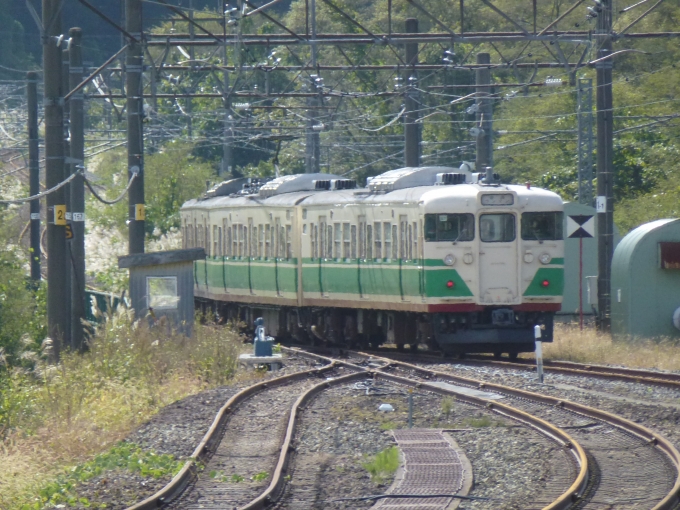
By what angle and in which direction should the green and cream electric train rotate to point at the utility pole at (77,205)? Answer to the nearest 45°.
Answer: approximately 135° to its right

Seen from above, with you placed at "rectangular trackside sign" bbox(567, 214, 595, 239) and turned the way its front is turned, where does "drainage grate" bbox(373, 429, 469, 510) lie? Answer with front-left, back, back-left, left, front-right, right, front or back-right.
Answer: front

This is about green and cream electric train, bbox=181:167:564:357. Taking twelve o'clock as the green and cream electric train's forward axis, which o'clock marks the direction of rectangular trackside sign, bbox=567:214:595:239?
The rectangular trackside sign is roughly at 10 o'clock from the green and cream electric train.

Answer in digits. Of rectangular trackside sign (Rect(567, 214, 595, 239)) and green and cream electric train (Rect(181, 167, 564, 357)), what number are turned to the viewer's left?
0

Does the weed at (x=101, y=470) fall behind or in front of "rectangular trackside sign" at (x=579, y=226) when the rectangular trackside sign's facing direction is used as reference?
in front

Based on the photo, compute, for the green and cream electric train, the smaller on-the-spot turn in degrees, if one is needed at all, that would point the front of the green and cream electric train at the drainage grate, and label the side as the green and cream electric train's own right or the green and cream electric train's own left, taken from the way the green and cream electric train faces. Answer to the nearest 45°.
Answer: approximately 45° to the green and cream electric train's own right

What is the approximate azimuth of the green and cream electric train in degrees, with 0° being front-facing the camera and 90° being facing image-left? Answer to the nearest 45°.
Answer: approximately 315°

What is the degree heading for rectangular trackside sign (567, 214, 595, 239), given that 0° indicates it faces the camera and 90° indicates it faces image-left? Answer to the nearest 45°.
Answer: approximately 0°

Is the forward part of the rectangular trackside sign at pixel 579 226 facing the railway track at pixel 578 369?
yes
